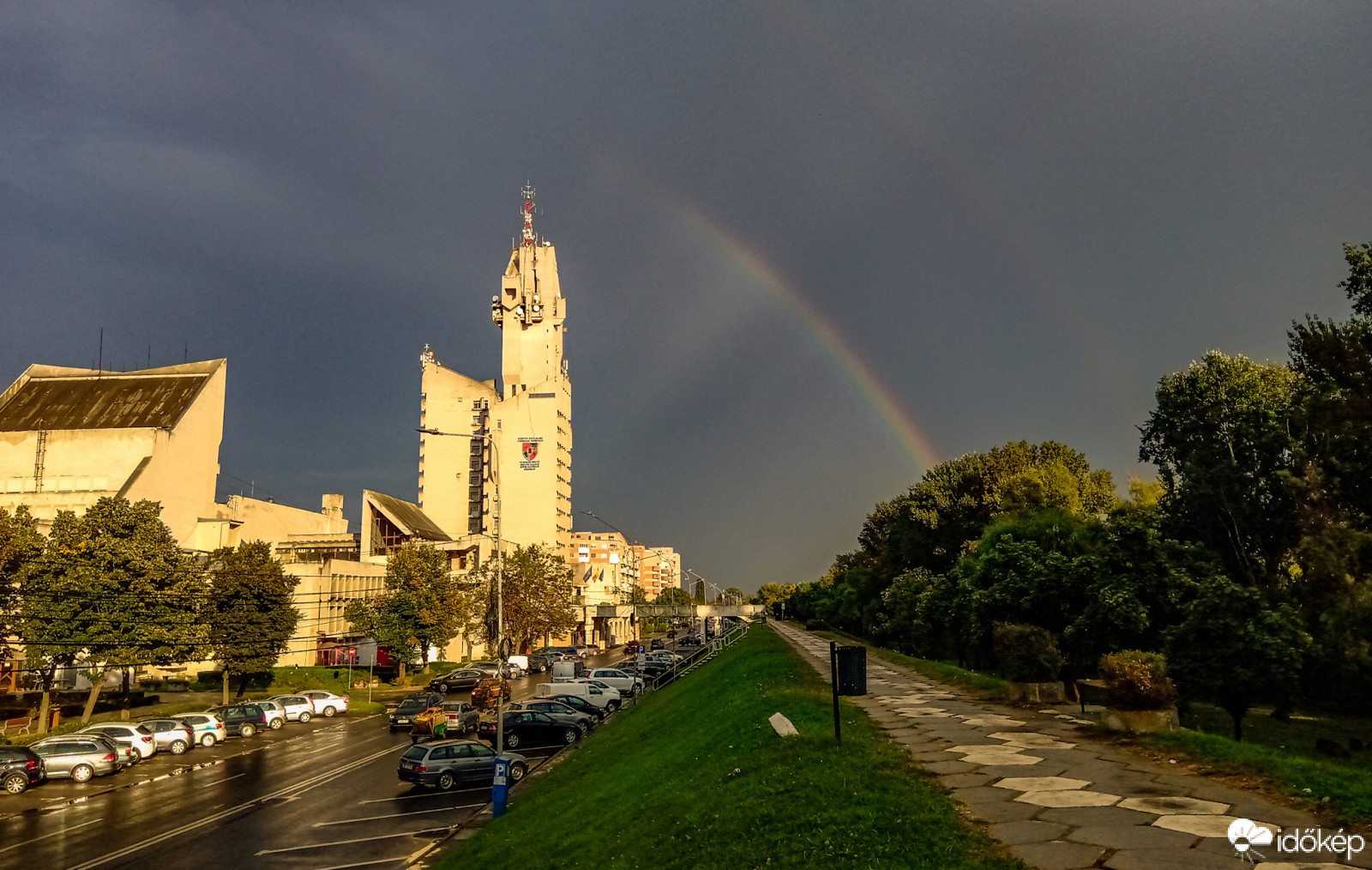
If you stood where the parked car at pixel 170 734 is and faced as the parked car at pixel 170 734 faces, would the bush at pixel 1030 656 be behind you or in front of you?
behind

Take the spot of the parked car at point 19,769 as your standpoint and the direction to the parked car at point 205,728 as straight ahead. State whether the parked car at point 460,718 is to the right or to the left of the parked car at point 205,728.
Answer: right

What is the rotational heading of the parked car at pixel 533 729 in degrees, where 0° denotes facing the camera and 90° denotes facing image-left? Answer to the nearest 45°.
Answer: approximately 225°

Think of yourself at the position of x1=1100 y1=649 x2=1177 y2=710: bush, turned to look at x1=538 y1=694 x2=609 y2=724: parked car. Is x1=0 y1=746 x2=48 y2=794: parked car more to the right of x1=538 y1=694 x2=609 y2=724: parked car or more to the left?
left

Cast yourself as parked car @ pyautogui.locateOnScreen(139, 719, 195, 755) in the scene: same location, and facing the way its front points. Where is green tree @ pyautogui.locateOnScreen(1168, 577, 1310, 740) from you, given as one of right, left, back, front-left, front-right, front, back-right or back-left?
back

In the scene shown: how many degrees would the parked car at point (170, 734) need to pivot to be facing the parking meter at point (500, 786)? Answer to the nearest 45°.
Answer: approximately 135° to its left

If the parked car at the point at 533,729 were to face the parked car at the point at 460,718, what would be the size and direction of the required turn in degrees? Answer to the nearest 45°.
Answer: approximately 90° to its left

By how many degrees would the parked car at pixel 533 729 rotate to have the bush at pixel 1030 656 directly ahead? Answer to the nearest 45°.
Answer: approximately 90° to its right

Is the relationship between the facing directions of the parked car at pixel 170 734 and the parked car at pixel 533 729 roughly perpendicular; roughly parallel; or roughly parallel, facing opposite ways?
roughly parallel, facing opposite ways

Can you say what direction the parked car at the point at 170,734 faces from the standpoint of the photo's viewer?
facing away from the viewer and to the left of the viewer
